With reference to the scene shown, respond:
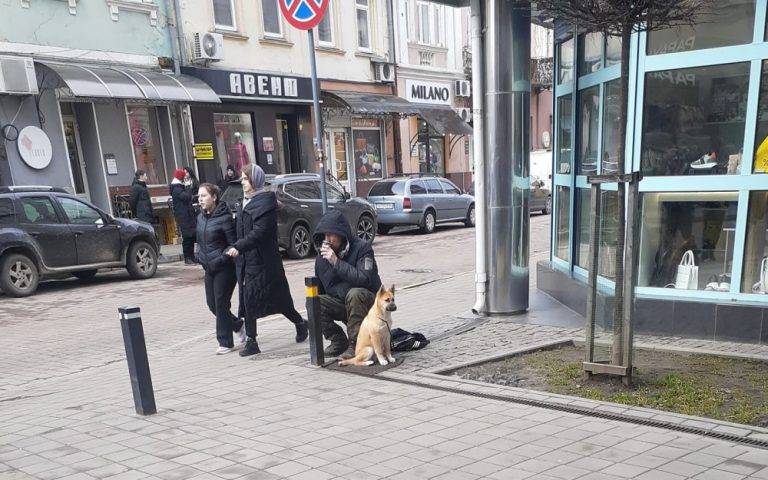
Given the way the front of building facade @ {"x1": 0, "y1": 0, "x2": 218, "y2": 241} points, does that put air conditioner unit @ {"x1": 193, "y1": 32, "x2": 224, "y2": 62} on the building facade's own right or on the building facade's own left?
on the building facade's own left

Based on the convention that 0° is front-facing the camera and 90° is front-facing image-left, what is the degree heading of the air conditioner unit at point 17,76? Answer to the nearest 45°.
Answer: approximately 0°

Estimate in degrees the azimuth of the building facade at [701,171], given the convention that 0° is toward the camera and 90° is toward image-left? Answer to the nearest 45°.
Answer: approximately 45°

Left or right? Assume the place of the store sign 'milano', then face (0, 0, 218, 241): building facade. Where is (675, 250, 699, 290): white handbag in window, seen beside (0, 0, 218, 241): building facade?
left

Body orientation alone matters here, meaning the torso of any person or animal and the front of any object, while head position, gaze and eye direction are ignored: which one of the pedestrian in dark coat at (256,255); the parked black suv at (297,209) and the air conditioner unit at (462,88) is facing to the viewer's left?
the pedestrian in dark coat

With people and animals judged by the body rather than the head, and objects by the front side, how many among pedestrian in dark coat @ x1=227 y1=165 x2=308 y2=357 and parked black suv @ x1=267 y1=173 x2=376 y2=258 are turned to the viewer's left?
1

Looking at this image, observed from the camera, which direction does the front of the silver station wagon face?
facing away from the viewer and to the right of the viewer

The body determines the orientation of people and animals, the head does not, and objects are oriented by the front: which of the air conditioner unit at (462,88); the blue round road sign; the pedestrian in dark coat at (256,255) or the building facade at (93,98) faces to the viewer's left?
the pedestrian in dark coat

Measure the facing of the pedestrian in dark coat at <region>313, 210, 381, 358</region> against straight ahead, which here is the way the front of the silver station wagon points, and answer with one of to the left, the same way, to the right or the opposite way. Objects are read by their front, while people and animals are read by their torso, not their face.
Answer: the opposite way

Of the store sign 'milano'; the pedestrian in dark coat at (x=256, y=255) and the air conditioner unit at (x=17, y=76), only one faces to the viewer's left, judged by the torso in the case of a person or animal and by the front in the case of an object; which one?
the pedestrian in dark coat

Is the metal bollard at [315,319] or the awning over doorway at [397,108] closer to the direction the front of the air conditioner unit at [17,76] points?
the metal bollard

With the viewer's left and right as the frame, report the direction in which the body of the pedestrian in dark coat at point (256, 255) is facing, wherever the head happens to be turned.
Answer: facing to the left of the viewer

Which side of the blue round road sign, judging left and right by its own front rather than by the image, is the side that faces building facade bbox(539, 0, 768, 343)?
left

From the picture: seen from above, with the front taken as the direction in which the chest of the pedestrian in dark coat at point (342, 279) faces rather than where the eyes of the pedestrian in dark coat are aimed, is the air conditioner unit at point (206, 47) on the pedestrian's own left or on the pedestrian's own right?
on the pedestrian's own right
